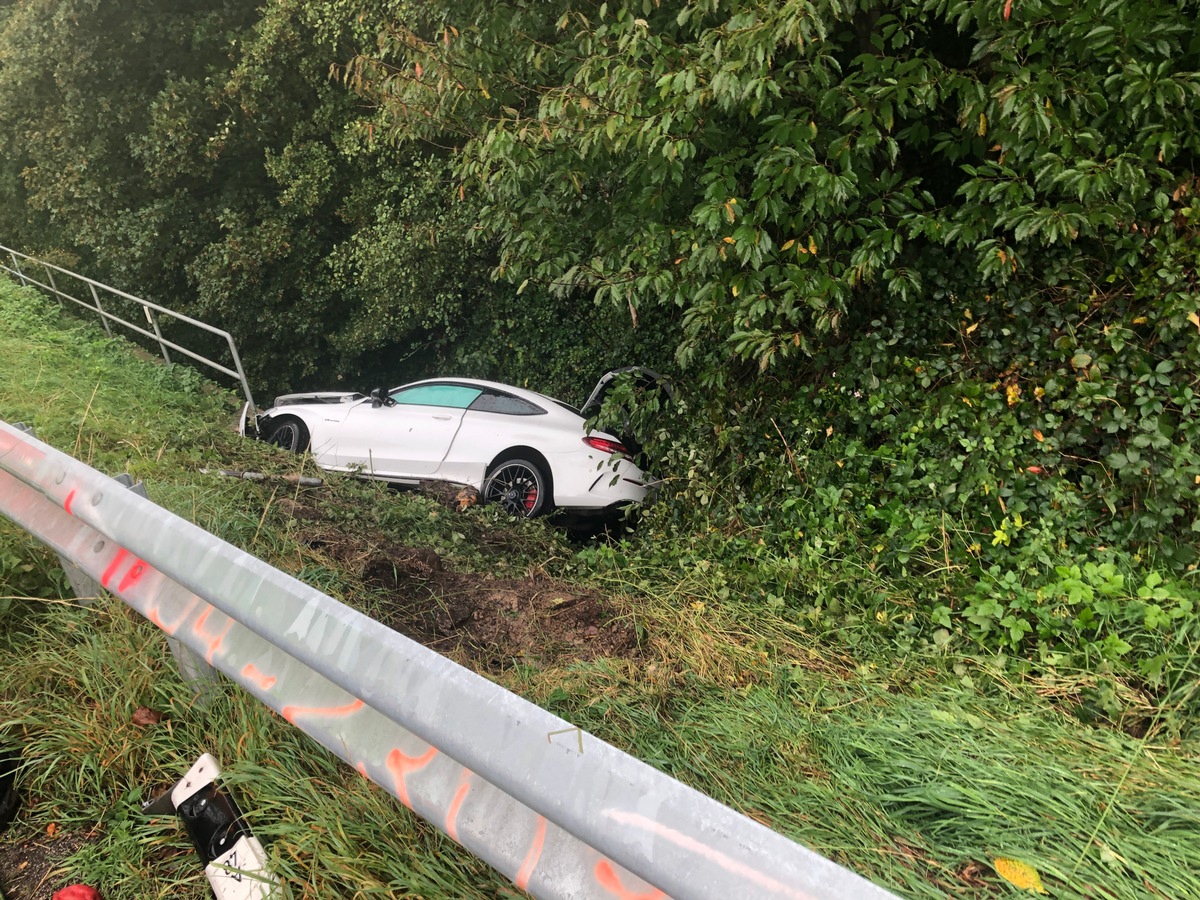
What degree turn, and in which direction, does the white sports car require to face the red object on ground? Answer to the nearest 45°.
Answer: approximately 135° to its left

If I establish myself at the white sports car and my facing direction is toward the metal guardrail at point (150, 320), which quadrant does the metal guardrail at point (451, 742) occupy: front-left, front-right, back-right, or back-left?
back-left

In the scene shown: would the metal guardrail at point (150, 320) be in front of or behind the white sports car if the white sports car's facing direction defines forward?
in front

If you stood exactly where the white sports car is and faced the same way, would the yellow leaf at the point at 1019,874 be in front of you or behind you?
behind

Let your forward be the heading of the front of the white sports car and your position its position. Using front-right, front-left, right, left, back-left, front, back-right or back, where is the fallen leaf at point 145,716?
back-left

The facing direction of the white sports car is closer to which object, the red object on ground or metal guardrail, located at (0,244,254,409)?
the metal guardrail

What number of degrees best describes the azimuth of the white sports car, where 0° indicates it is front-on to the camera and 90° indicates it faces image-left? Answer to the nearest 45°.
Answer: approximately 135°

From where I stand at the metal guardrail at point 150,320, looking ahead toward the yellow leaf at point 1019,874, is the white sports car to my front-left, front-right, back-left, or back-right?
front-left

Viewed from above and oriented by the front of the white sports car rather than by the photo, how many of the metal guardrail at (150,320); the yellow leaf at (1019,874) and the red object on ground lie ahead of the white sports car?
1

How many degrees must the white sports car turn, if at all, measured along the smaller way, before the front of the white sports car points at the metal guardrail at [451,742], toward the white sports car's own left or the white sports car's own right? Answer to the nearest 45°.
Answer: approximately 135° to the white sports car's own left
